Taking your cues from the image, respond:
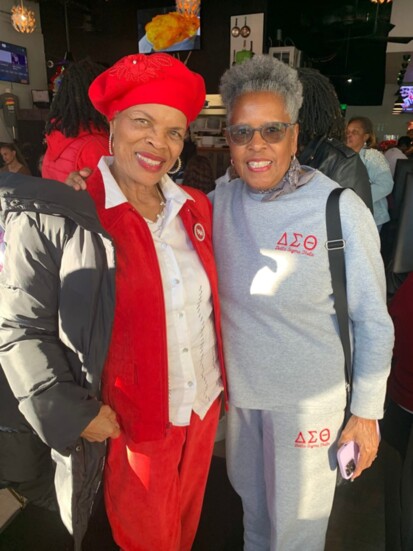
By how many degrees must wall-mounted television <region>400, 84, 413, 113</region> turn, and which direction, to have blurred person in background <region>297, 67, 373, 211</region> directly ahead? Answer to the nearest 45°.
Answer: approximately 45° to its left

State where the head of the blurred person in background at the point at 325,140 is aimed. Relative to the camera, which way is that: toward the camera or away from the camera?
away from the camera

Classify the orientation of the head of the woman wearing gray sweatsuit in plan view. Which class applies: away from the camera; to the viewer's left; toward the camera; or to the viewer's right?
toward the camera

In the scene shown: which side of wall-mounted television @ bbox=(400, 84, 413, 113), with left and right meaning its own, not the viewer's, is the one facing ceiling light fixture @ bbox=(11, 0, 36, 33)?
front

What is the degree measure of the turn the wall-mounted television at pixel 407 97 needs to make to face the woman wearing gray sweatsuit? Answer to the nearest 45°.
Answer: approximately 45° to its left

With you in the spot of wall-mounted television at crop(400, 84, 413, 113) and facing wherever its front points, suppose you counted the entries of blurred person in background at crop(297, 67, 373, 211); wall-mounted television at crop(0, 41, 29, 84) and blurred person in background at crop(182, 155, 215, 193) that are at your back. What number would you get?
0

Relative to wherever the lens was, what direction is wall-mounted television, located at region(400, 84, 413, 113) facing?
facing the viewer and to the left of the viewer

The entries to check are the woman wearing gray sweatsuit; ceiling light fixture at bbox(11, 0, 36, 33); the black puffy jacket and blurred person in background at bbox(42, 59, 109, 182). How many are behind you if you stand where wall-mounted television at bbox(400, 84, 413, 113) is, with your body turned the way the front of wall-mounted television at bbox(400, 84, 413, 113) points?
0

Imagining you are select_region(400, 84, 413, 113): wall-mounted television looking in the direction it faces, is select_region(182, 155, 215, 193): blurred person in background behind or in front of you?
in front

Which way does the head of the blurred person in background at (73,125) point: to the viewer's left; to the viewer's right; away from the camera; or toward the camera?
away from the camera

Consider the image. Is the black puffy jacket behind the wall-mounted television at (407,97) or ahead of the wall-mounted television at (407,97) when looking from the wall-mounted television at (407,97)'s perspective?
ahead

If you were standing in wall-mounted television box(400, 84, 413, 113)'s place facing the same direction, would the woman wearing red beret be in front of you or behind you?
in front

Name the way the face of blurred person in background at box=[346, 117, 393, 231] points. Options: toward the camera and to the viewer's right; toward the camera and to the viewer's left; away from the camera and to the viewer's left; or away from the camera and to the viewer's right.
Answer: toward the camera and to the viewer's left

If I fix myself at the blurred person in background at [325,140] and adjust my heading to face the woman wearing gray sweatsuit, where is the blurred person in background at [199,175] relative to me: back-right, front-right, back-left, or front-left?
back-right
